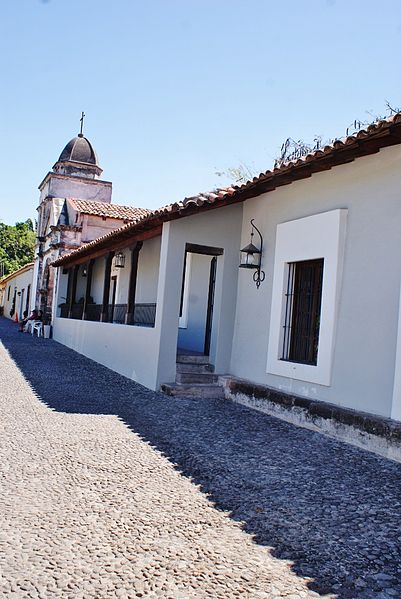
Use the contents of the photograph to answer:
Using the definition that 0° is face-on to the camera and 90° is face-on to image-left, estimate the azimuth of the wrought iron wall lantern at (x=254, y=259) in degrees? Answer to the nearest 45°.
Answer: approximately 45°

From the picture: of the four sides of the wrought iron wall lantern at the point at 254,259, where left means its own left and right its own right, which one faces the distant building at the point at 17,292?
right

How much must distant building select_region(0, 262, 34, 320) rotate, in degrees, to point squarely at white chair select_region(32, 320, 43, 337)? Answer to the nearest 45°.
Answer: approximately 45° to its left
